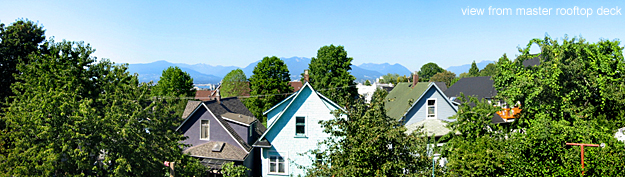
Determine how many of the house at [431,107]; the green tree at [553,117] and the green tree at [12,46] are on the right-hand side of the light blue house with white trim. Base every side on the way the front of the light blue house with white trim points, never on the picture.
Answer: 1

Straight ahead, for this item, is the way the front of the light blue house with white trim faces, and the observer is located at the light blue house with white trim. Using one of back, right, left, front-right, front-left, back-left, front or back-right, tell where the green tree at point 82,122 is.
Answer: front-right

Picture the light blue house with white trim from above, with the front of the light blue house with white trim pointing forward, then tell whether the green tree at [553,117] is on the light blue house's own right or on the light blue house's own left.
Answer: on the light blue house's own left

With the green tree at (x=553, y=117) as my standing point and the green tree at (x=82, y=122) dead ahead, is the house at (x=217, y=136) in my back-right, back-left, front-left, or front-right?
front-right

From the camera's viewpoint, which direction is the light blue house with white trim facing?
toward the camera

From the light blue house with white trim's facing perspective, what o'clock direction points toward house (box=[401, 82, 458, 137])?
The house is roughly at 8 o'clock from the light blue house with white trim.

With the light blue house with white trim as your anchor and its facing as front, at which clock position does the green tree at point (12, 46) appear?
The green tree is roughly at 3 o'clock from the light blue house with white trim.

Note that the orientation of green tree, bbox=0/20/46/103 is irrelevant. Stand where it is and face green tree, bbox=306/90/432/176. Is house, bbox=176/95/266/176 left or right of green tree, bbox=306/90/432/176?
left

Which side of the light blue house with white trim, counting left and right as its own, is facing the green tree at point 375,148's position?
front

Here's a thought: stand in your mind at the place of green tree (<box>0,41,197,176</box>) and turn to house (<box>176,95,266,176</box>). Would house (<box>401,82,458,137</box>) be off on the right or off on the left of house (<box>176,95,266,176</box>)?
right

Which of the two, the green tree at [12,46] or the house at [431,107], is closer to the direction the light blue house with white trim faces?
the green tree

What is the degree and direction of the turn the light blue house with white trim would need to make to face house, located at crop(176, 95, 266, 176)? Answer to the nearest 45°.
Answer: approximately 90° to its right
